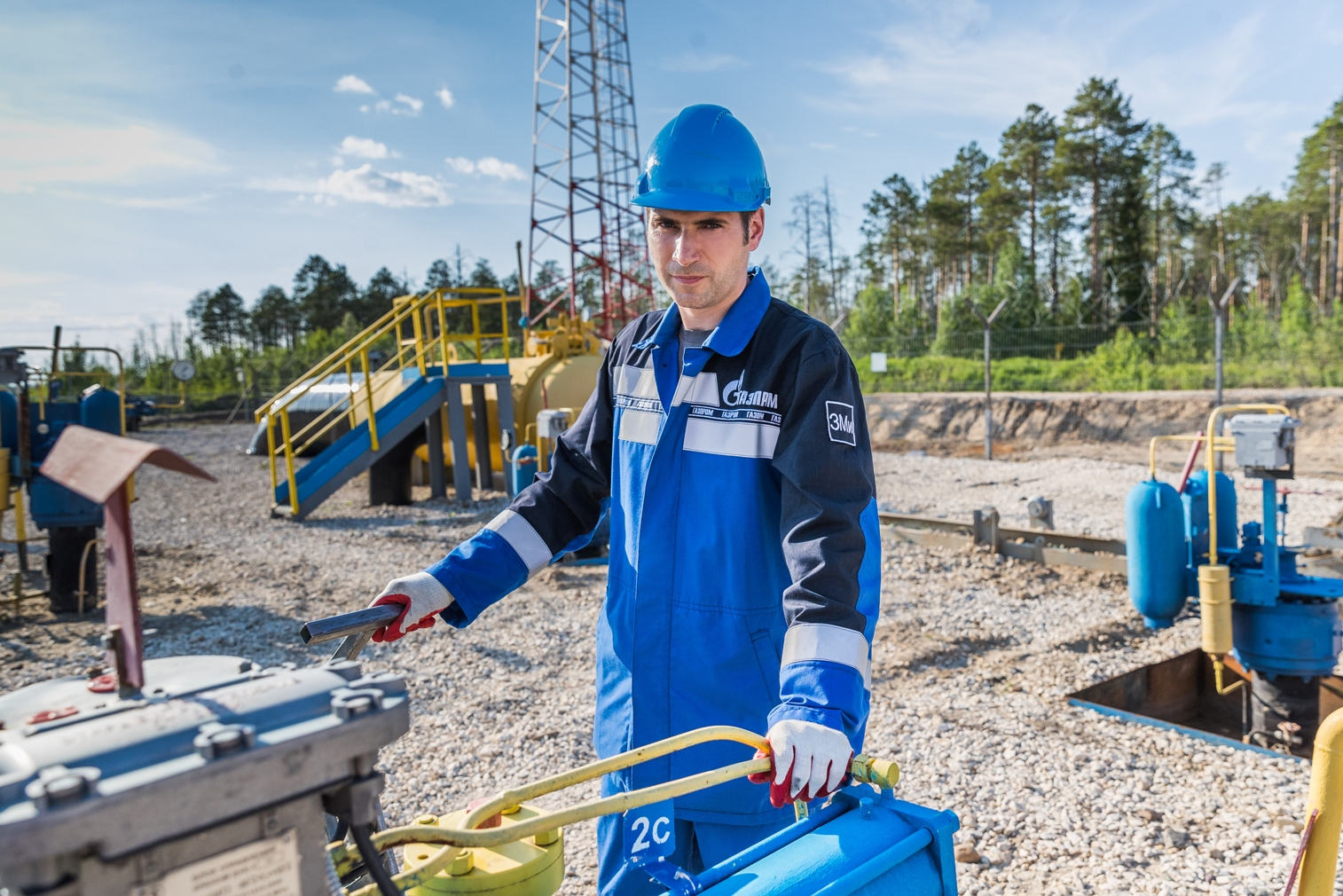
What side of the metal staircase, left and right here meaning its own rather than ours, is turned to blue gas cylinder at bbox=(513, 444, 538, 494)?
left

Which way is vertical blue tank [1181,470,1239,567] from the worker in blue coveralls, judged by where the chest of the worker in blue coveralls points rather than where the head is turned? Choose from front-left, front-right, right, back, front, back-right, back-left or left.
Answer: back

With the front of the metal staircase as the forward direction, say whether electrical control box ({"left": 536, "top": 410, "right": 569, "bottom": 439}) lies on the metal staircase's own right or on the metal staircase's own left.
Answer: on the metal staircase's own left

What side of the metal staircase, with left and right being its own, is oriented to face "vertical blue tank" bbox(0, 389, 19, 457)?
front

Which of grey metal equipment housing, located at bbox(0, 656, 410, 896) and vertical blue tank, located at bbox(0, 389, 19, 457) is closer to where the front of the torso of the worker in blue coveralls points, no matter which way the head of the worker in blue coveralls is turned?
the grey metal equipment housing

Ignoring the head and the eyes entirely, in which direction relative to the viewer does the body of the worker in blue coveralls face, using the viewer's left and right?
facing the viewer and to the left of the viewer

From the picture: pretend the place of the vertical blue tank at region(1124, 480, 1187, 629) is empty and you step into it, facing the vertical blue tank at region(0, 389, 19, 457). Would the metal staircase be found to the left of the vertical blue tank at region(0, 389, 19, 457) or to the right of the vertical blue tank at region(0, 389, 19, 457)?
right

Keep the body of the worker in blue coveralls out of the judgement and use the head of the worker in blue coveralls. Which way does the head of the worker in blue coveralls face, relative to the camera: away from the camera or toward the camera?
toward the camera

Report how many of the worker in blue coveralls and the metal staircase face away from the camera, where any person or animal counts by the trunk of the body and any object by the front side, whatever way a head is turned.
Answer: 0

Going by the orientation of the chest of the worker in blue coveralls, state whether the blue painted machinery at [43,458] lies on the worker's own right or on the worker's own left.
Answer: on the worker's own right

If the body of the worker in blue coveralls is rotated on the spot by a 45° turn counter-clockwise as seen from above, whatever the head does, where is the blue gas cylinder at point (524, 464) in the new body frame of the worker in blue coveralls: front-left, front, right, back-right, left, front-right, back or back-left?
back
